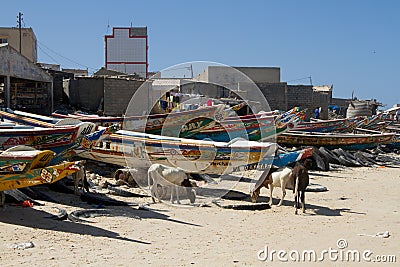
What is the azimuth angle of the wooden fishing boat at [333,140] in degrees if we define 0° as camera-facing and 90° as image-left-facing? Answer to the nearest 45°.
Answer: approximately 270°

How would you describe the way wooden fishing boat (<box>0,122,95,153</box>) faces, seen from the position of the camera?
facing to the right of the viewer

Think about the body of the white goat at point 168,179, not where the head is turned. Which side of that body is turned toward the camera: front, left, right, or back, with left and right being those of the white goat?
right

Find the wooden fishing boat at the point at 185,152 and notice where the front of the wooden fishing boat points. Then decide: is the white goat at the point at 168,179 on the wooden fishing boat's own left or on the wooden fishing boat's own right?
on the wooden fishing boat's own right

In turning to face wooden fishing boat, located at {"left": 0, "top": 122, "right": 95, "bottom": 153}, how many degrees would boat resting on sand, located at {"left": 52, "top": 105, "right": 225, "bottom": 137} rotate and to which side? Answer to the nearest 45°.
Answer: approximately 135° to its right

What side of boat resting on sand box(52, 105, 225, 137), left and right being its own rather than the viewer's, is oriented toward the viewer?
right

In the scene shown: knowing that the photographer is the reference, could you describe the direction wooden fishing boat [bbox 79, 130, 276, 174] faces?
facing to the right of the viewer

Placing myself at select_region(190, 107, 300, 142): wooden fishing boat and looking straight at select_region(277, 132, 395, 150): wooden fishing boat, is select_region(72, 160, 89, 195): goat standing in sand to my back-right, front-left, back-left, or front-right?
back-right
